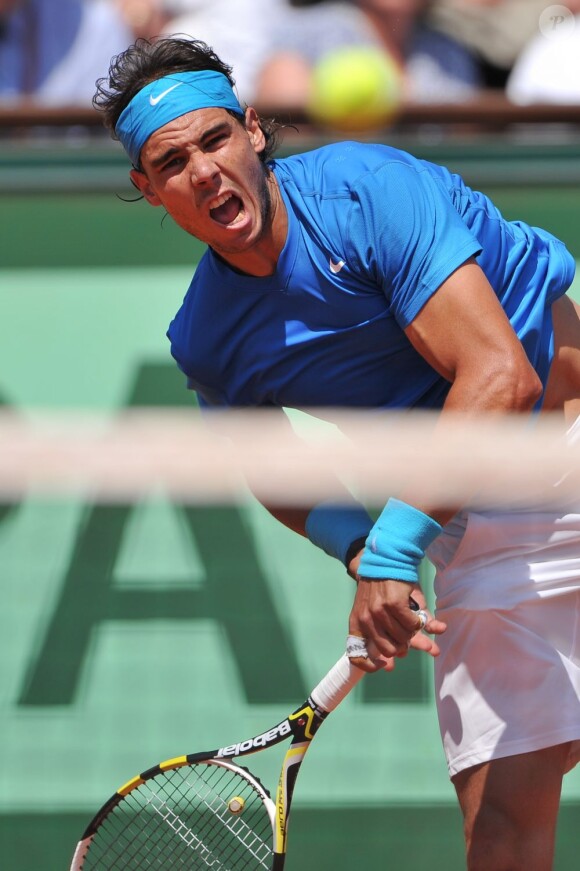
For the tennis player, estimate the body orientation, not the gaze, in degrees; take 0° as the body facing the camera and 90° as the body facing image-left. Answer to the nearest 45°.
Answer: approximately 45°

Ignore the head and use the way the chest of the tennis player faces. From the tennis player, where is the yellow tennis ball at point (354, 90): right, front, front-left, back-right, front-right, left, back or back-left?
back-right

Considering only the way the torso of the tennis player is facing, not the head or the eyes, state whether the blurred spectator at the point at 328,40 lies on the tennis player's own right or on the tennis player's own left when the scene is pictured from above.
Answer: on the tennis player's own right

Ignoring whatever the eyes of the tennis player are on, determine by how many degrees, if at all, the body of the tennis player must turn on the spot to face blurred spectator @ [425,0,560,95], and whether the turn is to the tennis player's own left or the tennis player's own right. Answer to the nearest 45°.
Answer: approximately 135° to the tennis player's own right

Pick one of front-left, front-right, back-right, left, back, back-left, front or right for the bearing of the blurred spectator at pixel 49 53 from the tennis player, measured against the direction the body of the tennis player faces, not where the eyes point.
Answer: right
